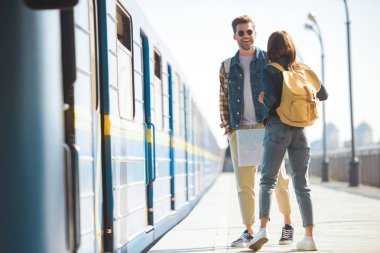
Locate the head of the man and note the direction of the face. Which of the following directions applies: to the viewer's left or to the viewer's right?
to the viewer's right

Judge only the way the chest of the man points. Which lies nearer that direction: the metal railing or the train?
the train

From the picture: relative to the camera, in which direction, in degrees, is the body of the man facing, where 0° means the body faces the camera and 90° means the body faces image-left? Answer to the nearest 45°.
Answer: approximately 0°

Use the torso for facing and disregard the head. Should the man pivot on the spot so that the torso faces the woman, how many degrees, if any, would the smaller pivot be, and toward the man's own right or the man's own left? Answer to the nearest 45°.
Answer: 0° — they already face them

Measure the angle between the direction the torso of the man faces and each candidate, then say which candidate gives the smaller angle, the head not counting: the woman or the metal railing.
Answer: the woman

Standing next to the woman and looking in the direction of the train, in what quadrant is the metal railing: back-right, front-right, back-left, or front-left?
back-right

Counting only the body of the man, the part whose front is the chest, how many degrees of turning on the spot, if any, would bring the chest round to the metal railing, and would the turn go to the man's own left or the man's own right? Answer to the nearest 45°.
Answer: approximately 180°

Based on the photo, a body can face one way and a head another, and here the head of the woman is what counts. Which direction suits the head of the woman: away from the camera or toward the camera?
away from the camera
